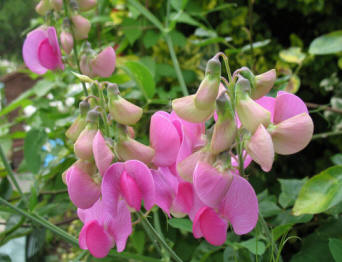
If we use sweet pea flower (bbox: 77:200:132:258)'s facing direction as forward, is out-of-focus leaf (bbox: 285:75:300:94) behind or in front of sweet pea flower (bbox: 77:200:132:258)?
behind

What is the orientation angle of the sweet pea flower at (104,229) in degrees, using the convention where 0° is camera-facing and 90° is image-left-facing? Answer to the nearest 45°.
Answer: approximately 45°

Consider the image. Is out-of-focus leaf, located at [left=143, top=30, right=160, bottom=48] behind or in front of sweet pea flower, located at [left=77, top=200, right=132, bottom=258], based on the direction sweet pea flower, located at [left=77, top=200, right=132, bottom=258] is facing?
behind

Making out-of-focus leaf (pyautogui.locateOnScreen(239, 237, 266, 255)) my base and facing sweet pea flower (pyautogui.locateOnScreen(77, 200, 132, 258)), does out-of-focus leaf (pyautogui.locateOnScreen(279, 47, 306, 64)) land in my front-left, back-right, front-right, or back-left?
back-right
